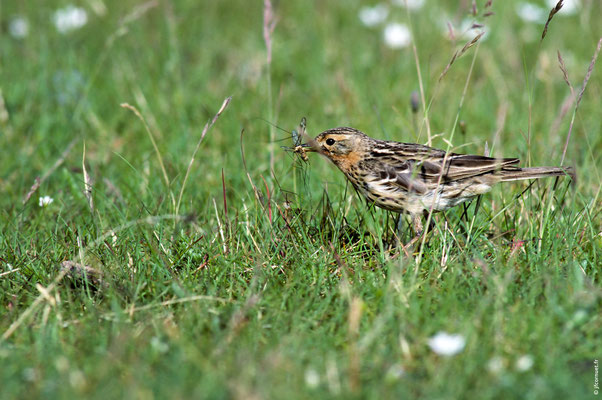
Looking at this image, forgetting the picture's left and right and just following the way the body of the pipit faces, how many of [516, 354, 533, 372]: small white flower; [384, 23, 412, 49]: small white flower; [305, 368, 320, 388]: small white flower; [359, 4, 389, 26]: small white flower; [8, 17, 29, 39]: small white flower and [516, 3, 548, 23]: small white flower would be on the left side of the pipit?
2

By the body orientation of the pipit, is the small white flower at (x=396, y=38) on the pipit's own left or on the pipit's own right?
on the pipit's own right

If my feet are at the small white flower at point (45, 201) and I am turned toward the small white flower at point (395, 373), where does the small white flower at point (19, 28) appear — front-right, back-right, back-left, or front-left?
back-left

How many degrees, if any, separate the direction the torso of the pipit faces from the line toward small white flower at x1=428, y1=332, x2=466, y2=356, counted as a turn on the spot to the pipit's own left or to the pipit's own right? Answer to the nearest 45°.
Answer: approximately 90° to the pipit's own left

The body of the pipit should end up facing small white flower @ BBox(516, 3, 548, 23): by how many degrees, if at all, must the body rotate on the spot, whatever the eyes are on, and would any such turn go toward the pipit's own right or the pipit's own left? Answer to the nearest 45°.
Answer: approximately 90° to the pipit's own right

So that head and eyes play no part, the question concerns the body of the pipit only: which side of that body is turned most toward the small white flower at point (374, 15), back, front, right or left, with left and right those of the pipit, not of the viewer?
right

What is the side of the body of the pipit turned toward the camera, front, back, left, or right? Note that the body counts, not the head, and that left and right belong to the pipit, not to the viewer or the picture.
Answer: left

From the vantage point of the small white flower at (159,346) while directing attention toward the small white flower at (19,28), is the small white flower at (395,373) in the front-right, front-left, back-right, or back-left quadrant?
back-right

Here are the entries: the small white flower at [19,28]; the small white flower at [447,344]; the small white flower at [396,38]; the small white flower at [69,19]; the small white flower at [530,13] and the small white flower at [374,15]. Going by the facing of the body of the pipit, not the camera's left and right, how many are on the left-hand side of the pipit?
1

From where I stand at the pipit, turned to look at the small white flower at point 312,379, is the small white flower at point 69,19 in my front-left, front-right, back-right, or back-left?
back-right

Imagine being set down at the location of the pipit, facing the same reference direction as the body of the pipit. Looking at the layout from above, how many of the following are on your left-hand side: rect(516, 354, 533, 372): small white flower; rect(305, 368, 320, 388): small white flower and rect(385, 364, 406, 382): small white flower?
3

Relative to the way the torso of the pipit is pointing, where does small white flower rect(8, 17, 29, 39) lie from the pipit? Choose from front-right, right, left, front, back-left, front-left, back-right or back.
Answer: front-right

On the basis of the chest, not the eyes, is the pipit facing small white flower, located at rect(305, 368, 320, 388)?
no

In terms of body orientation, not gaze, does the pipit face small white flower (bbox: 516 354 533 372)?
no

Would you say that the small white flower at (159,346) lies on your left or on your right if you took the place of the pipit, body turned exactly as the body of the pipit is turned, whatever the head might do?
on your left

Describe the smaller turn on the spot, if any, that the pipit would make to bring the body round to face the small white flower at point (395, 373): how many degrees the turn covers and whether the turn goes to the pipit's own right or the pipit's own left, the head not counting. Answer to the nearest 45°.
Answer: approximately 90° to the pipit's own left

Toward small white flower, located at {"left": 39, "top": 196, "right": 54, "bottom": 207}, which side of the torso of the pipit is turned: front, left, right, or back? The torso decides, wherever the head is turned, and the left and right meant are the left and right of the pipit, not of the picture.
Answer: front
